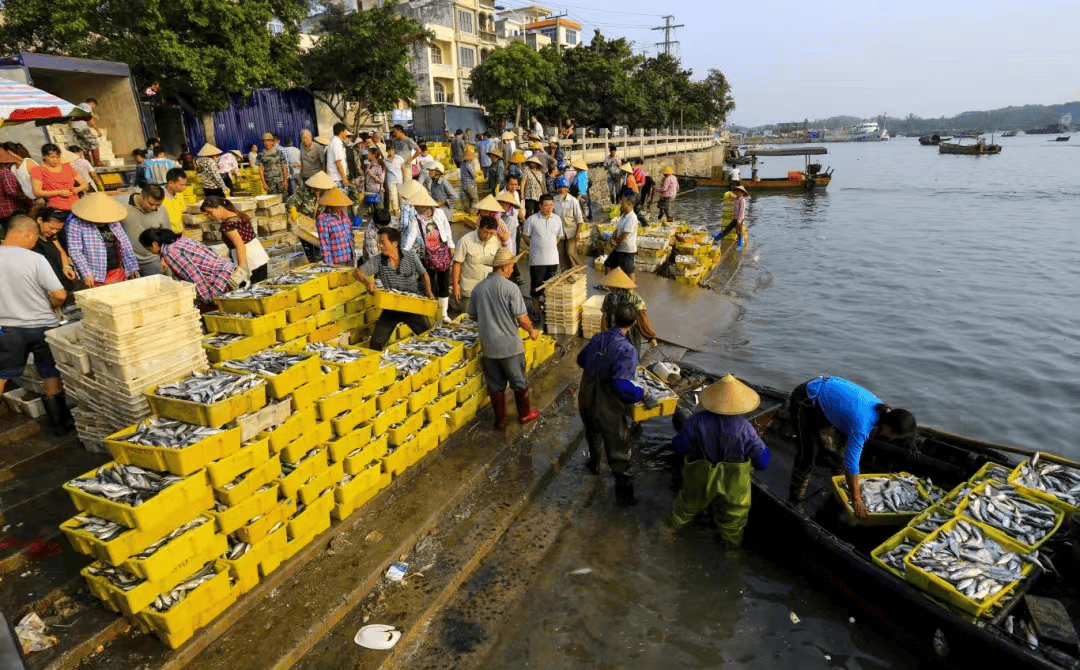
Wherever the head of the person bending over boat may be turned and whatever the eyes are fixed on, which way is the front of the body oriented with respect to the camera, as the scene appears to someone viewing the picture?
to the viewer's right

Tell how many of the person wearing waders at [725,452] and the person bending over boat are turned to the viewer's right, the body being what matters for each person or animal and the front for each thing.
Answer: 1

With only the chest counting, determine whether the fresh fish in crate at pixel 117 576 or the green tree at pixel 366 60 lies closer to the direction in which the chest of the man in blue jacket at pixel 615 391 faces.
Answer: the green tree

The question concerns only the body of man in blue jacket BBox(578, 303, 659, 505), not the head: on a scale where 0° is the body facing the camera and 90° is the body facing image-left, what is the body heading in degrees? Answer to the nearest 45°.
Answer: approximately 225°

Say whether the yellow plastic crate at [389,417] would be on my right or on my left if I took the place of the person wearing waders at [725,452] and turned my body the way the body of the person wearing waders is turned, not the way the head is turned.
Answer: on my left

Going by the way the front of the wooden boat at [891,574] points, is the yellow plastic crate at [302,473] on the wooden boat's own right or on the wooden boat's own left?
on the wooden boat's own left

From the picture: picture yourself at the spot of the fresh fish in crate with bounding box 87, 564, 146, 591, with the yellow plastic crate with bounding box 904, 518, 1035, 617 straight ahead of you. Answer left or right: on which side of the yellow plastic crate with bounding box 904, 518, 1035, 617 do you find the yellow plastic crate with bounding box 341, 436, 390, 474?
left

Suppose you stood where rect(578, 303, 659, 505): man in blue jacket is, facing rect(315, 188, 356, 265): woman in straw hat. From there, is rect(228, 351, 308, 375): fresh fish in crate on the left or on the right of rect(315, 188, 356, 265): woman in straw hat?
left

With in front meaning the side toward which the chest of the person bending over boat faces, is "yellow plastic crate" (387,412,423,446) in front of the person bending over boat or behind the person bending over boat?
behind

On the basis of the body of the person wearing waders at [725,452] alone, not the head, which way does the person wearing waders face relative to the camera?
away from the camera

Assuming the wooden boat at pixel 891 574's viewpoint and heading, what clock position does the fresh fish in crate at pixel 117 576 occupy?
The fresh fish in crate is roughly at 9 o'clock from the wooden boat.

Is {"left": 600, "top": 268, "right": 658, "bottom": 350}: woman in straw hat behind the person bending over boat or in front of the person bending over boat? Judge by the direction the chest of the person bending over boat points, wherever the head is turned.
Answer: behind

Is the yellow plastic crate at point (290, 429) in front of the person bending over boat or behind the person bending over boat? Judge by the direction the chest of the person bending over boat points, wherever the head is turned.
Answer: behind
